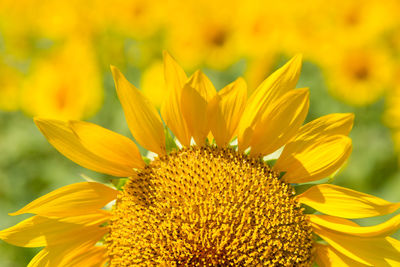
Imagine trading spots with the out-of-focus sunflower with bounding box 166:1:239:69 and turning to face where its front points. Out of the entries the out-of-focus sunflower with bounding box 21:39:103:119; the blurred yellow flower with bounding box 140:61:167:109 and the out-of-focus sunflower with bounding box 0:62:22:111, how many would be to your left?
0

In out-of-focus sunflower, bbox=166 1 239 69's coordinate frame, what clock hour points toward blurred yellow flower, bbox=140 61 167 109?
The blurred yellow flower is roughly at 2 o'clock from the out-of-focus sunflower.

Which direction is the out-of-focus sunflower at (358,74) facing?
toward the camera

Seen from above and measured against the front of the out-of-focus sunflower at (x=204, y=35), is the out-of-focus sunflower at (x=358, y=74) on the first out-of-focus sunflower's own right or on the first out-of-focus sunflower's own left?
on the first out-of-focus sunflower's own left

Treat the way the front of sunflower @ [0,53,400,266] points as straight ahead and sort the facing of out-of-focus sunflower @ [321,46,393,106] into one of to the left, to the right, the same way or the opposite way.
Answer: the same way

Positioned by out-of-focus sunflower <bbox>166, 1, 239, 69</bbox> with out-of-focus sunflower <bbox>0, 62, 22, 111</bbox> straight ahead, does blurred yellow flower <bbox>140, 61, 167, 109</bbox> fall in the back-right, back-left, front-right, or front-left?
front-left

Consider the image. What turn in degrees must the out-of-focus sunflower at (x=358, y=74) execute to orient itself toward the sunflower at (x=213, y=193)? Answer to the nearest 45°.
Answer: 0° — it already faces it

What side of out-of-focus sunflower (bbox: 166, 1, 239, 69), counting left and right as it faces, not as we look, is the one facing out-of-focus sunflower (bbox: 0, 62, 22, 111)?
right

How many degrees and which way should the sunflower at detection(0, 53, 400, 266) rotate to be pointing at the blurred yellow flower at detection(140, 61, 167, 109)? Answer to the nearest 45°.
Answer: approximately 180°

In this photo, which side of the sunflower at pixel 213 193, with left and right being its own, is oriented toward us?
front

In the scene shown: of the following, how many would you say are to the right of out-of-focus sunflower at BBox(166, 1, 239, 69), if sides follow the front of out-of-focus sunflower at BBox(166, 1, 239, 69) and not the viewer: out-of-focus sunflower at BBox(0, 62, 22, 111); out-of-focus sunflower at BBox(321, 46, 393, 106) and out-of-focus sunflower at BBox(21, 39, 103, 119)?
2

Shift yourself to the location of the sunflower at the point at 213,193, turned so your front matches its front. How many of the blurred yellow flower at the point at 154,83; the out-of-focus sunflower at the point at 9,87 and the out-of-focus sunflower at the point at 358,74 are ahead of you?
0

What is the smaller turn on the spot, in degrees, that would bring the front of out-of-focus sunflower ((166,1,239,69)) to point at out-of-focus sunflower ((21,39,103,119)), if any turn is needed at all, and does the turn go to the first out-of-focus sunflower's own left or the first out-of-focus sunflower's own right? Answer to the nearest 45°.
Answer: approximately 90° to the first out-of-focus sunflower's own right
